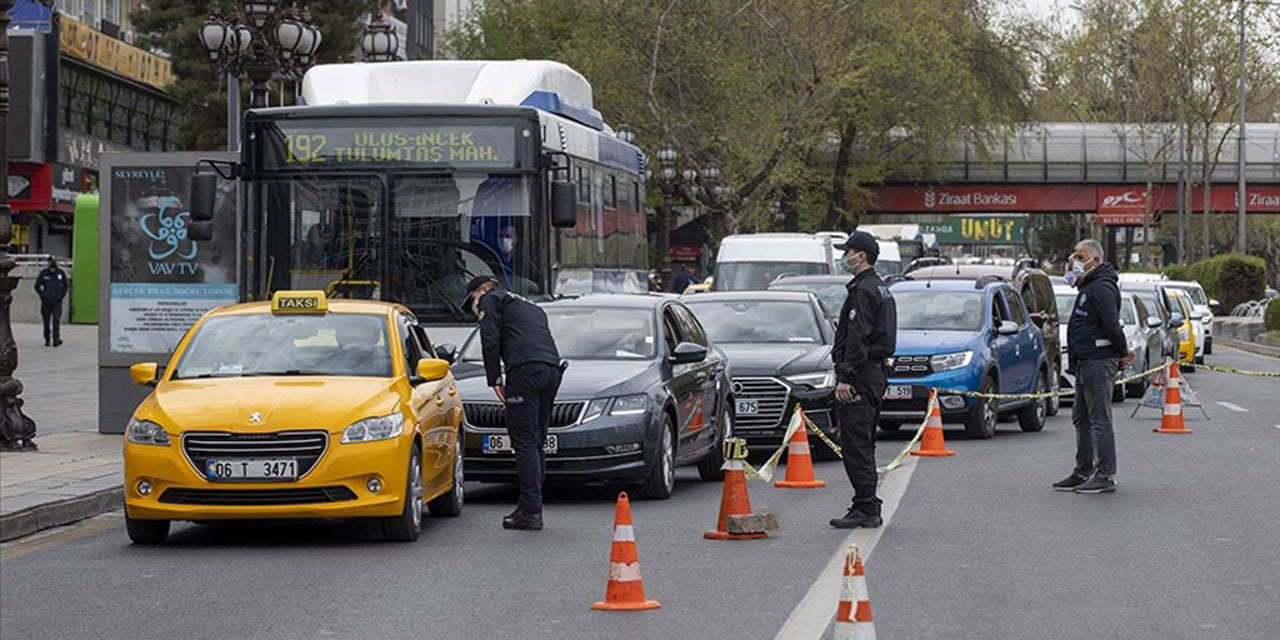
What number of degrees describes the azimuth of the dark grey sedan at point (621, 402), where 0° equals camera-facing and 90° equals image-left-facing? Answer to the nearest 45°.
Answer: approximately 45°

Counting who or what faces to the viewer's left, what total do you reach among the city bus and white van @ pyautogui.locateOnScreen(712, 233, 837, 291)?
0

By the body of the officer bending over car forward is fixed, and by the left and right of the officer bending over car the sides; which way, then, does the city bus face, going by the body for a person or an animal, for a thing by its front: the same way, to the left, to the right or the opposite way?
to the left

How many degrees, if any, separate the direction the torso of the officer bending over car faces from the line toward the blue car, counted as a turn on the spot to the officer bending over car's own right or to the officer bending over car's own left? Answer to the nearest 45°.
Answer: approximately 135° to the officer bending over car's own right

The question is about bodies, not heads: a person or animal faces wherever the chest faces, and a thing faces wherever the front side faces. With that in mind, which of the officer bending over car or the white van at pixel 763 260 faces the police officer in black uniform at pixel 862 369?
the white van

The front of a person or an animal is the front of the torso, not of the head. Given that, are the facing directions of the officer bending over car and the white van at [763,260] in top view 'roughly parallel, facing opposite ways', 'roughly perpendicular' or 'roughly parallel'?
roughly perpendicular

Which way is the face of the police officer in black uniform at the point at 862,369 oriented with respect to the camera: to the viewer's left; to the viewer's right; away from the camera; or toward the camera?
to the viewer's left

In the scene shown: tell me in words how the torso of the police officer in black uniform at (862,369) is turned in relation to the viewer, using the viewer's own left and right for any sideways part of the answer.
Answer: facing to the left of the viewer

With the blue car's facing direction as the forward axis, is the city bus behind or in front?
in front

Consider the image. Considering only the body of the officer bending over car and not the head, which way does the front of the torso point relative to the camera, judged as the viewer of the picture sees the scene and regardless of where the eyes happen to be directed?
to the viewer's left

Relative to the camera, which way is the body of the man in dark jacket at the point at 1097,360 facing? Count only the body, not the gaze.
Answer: to the viewer's left

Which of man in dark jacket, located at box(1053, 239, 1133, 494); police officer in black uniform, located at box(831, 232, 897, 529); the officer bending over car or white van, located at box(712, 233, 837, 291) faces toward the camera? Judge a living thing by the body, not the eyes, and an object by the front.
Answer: the white van
